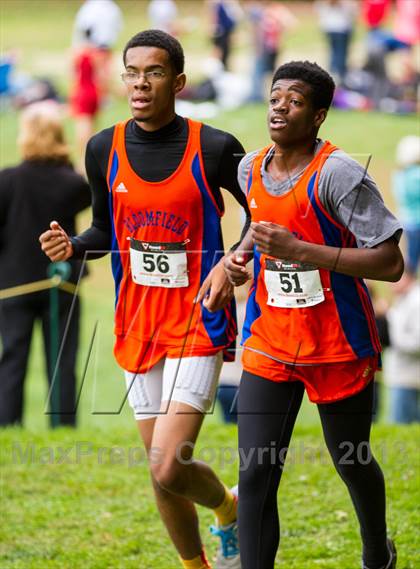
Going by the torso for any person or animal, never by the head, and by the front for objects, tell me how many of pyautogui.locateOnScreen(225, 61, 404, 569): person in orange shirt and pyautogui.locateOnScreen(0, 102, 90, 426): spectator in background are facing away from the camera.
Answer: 1

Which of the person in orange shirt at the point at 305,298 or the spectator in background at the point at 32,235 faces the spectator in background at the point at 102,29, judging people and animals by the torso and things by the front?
the spectator in background at the point at 32,235

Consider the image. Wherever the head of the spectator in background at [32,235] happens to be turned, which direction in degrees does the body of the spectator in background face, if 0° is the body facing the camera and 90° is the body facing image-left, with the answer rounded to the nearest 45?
approximately 180°

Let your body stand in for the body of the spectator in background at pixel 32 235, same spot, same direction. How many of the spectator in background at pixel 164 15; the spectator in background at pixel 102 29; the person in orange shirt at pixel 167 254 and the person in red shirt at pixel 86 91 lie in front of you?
3

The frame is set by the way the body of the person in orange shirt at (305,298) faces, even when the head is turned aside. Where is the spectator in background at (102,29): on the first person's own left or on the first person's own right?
on the first person's own right

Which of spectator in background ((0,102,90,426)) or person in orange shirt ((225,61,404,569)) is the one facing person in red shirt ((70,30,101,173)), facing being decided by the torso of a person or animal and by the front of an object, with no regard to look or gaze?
the spectator in background

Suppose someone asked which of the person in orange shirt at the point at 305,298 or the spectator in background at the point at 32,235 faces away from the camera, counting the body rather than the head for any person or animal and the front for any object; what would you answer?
the spectator in background

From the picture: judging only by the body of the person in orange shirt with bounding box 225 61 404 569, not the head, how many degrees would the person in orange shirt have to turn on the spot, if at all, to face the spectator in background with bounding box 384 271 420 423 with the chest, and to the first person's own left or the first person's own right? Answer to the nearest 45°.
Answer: approximately 135° to the first person's own right

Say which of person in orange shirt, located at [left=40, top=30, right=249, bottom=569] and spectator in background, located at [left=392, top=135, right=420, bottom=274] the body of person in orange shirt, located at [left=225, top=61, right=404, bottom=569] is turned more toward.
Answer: the person in orange shirt

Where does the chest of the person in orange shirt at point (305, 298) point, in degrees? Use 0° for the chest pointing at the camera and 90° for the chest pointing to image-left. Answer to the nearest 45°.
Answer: approximately 45°

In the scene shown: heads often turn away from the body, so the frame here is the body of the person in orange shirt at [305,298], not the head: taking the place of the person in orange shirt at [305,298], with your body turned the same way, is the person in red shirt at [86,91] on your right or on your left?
on your right

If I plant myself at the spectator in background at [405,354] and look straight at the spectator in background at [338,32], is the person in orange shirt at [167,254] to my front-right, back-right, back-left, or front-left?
back-left
